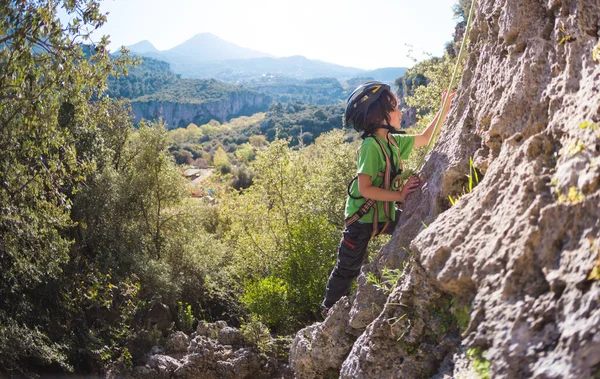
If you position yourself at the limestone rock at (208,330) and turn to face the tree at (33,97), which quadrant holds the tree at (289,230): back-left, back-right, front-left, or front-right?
back-right

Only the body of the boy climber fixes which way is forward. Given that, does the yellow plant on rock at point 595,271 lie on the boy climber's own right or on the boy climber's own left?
on the boy climber's own right

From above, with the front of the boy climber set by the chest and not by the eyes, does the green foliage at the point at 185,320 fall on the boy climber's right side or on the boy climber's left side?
on the boy climber's left side

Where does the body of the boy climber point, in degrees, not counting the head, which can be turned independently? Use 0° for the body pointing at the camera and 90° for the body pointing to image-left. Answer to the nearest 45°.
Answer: approximately 270°

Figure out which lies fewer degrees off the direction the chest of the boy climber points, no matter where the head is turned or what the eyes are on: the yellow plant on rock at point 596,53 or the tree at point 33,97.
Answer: the yellow plant on rock

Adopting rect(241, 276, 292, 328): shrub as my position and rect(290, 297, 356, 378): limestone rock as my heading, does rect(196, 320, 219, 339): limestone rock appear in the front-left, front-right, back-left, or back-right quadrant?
front-right

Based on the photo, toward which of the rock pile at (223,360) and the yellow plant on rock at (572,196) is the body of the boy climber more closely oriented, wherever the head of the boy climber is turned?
the yellow plant on rock

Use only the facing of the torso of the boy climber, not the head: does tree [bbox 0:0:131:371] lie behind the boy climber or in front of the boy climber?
behind
